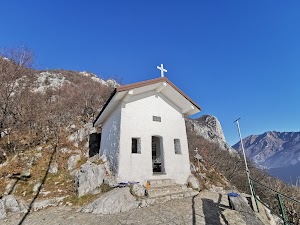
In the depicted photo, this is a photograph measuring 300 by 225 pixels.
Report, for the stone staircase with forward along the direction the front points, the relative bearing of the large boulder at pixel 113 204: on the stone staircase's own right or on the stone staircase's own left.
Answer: on the stone staircase's own right

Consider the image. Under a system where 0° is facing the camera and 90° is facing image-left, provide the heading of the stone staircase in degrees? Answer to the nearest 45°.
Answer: approximately 315°

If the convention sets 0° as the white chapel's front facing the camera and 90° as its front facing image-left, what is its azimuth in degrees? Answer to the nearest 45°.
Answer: approximately 315°
